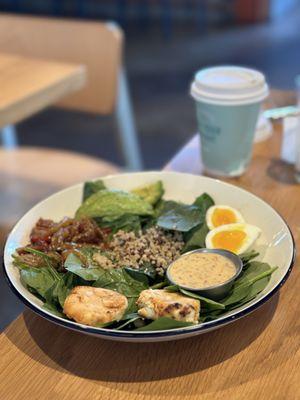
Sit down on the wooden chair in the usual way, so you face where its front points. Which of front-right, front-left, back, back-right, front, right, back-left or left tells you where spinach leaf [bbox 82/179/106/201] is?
front-left

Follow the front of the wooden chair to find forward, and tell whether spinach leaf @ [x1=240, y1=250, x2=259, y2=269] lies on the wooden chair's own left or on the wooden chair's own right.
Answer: on the wooden chair's own left

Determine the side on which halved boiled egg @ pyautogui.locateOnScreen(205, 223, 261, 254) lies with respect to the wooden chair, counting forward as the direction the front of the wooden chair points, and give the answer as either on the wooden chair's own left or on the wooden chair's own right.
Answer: on the wooden chair's own left

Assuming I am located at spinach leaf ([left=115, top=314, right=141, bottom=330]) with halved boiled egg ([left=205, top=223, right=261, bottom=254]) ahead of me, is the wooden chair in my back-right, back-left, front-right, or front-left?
front-left

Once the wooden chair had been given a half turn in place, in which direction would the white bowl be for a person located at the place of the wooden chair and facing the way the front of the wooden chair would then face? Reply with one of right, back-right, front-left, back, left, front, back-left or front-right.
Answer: back-right

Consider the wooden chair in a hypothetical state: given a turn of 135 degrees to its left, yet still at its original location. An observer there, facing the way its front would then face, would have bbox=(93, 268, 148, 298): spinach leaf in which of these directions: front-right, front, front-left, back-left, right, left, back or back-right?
right

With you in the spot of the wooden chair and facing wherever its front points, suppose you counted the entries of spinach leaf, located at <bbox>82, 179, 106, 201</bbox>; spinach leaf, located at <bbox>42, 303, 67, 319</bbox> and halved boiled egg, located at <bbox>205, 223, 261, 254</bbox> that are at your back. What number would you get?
0

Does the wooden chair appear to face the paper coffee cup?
no

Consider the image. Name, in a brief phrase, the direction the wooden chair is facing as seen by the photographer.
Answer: facing the viewer and to the left of the viewer

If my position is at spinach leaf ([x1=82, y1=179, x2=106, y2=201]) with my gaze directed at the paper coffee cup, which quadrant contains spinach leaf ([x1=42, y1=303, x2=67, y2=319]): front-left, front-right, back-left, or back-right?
back-right

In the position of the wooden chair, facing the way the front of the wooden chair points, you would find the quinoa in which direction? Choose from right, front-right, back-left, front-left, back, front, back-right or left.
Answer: front-left

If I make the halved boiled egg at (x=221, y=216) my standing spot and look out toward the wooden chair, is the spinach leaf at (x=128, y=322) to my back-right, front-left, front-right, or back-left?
back-left

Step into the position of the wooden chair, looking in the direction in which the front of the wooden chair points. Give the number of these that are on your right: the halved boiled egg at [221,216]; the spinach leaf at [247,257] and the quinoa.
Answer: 0

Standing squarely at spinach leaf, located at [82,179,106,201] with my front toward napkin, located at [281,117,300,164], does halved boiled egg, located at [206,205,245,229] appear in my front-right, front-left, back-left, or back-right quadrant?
front-right

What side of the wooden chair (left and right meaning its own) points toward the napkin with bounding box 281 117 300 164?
left

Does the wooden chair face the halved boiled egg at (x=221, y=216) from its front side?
no

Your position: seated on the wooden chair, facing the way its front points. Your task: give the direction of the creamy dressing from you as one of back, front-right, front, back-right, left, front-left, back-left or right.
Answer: front-left
